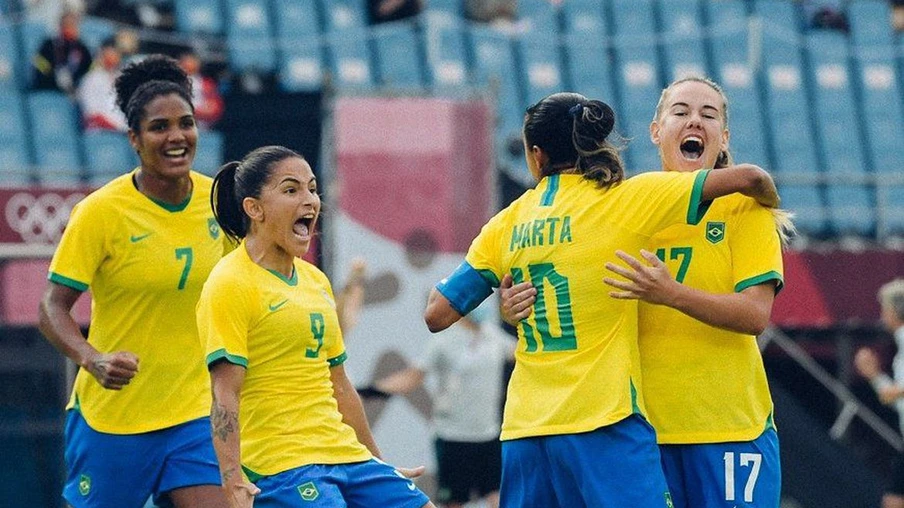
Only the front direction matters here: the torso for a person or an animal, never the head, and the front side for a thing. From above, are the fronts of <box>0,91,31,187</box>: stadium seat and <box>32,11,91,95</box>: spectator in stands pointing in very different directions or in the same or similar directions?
same or similar directions

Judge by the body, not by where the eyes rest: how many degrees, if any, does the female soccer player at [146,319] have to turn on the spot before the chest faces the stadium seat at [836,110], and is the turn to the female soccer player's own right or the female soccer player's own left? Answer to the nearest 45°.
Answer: approximately 90° to the female soccer player's own left

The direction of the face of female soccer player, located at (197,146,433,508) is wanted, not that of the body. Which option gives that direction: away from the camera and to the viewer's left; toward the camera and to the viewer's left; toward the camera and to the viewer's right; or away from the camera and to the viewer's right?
toward the camera and to the viewer's right

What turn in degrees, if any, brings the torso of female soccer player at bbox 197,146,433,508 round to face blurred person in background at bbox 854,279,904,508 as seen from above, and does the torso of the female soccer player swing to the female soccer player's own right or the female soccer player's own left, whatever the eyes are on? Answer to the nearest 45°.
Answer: approximately 90° to the female soccer player's own left

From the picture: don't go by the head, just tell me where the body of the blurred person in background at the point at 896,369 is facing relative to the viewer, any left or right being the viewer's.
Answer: facing to the left of the viewer

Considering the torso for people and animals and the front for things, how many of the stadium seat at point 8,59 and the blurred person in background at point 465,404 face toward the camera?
2

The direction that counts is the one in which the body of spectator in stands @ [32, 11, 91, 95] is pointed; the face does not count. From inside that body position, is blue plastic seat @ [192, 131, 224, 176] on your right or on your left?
on your left

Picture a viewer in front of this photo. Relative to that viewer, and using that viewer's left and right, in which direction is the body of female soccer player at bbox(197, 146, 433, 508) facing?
facing the viewer and to the right of the viewer

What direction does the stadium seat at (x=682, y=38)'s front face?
toward the camera

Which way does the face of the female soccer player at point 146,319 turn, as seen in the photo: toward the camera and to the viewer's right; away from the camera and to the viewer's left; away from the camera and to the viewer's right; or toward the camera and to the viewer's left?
toward the camera and to the viewer's right

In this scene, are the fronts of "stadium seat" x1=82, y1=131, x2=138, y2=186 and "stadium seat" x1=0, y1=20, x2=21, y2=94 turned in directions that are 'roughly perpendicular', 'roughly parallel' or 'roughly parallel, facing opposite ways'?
roughly parallel

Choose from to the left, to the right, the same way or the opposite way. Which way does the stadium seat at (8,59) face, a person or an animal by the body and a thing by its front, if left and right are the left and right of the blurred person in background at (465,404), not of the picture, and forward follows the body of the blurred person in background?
the same way

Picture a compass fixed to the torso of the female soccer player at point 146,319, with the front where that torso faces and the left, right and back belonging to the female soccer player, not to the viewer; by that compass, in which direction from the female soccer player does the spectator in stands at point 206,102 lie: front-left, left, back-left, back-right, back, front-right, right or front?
back-left
